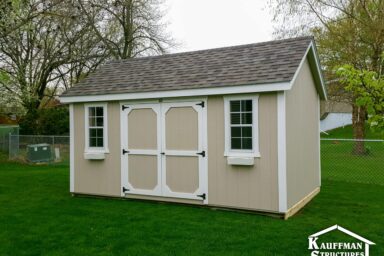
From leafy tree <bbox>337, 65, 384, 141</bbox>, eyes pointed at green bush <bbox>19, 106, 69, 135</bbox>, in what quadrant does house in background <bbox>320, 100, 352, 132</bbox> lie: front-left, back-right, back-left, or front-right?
front-right

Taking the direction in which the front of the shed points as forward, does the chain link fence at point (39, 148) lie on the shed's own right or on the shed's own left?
on the shed's own right

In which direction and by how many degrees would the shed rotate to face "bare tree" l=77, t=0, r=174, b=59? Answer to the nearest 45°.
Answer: approximately 135° to its right

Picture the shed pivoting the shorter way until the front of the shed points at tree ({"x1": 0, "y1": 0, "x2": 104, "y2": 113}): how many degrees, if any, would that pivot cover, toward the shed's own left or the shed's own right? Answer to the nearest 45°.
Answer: approximately 90° to the shed's own right

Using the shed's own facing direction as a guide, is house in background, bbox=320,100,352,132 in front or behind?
behind

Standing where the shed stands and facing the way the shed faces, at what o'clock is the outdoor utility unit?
The outdoor utility unit is roughly at 3 o'clock from the shed.

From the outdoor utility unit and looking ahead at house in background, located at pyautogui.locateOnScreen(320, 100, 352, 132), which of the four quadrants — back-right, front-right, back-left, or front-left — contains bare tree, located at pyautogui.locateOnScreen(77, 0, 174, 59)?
front-left

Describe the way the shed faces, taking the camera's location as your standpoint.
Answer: facing the viewer and to the left of the viewer

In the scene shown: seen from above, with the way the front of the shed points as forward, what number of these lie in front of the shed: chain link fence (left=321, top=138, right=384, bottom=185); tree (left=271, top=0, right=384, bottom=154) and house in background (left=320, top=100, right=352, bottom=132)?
0

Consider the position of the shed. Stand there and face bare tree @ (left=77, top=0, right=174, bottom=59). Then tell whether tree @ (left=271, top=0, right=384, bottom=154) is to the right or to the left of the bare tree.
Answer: right

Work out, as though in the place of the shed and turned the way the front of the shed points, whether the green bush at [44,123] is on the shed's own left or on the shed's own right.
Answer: on the shed's own right
